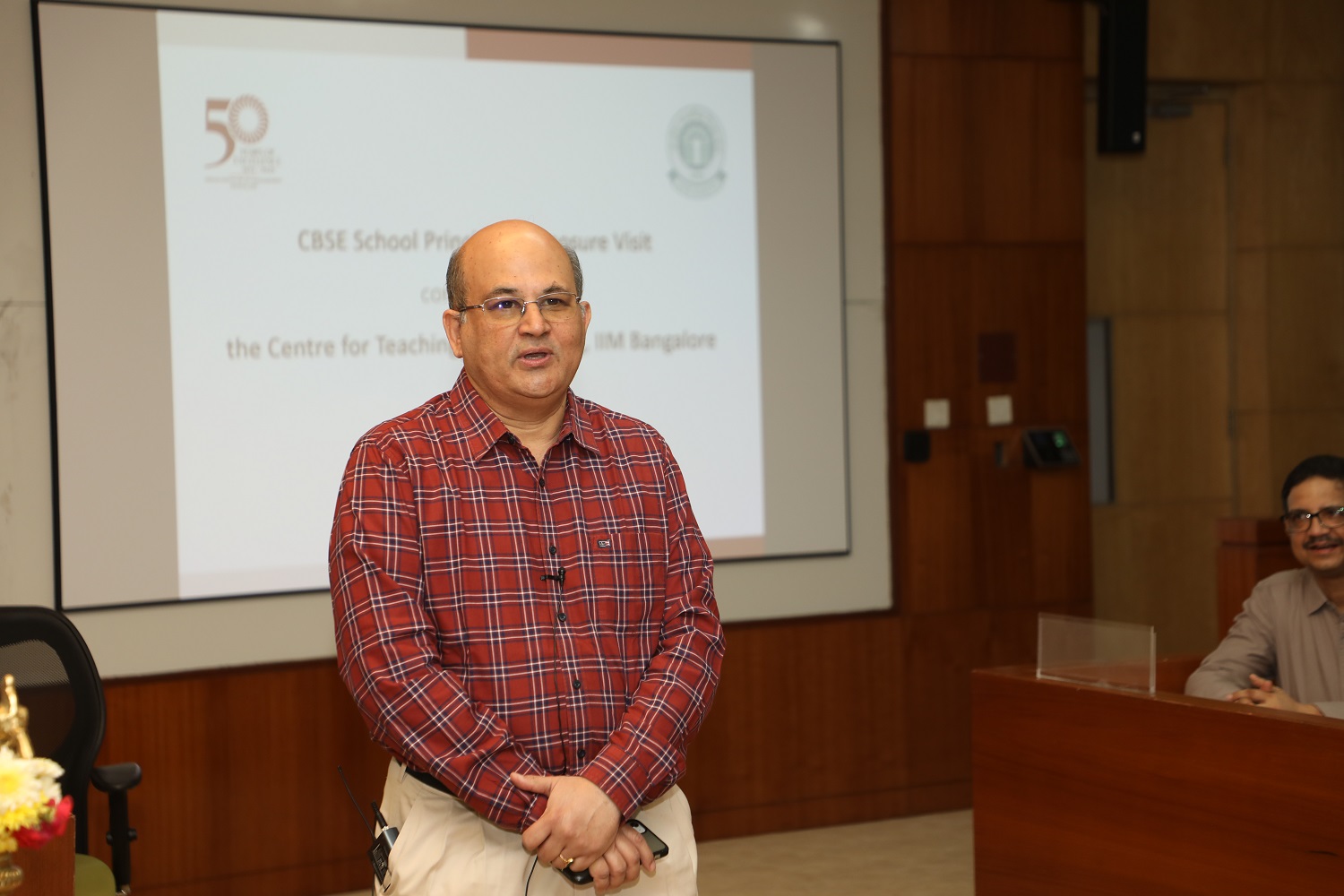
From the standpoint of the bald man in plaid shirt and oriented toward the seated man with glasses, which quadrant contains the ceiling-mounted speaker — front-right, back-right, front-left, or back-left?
front-left

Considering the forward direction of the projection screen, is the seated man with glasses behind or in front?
in front

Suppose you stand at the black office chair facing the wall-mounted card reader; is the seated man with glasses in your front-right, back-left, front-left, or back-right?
front-right

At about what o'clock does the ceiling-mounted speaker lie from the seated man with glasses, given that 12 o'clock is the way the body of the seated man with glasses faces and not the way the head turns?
The ceiling-mounted speaker is roughly at 4 o'clock from the seated man with glasses.

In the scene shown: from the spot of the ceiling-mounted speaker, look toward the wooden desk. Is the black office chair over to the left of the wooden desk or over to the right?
right

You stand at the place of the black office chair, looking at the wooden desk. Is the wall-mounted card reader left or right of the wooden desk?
left

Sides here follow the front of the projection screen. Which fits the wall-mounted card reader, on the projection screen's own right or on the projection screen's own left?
on the projection screen's own left

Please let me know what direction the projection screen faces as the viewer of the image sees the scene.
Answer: facing the viewer and to the right of the viewer

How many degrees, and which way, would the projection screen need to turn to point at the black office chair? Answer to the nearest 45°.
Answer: approximately 90° to its right

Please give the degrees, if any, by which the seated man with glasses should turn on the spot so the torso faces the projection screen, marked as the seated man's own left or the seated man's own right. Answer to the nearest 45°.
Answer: approximately 45° to the seated man's own right

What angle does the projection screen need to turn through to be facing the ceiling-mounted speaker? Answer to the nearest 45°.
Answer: approximately 45° to its left

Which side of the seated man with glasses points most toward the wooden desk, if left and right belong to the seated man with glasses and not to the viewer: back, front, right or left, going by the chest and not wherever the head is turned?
front

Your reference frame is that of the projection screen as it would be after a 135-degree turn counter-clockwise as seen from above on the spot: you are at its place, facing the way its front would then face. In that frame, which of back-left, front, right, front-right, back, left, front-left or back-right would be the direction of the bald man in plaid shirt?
back

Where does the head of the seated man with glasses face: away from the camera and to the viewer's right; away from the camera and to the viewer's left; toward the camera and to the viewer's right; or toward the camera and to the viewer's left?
toward the camera and to the viewer's left

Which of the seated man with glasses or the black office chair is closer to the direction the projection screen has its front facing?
the seated man with glasses

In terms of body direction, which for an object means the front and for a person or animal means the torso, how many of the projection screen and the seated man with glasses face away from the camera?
0

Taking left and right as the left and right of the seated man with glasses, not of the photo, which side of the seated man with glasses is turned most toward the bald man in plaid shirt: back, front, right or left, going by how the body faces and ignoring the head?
front

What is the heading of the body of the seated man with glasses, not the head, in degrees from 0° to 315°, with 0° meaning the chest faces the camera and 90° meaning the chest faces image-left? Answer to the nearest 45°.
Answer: approximately 45°

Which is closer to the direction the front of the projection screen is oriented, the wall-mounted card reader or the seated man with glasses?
the seated man with glasses
